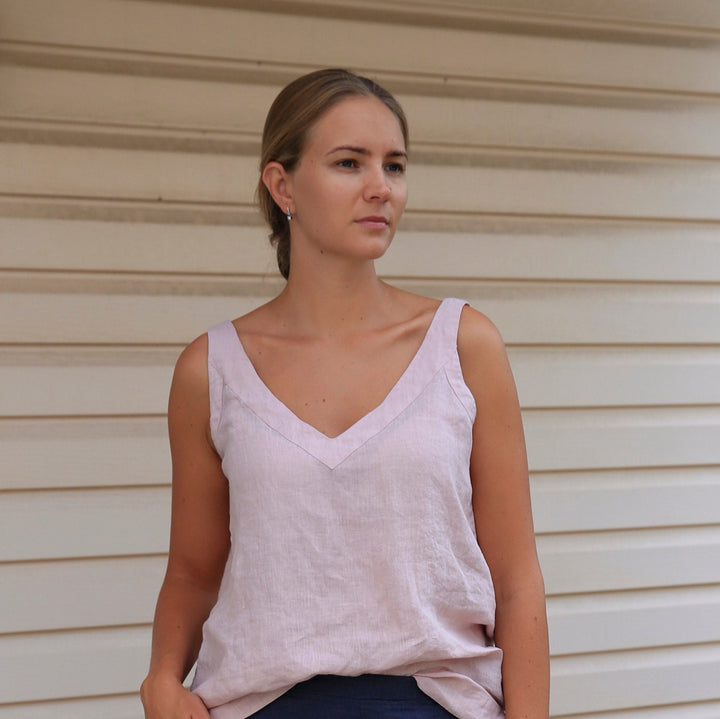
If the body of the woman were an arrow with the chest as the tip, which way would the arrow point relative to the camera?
toward the camera

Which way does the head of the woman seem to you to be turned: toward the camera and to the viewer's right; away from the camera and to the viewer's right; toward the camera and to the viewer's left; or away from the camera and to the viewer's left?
toward the camera and to the viewer's right
